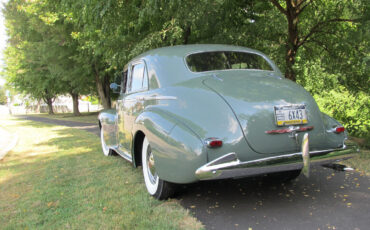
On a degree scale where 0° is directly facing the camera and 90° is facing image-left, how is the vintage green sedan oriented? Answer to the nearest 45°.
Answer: approximately 135°

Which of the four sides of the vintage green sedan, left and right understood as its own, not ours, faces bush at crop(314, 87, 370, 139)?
right
